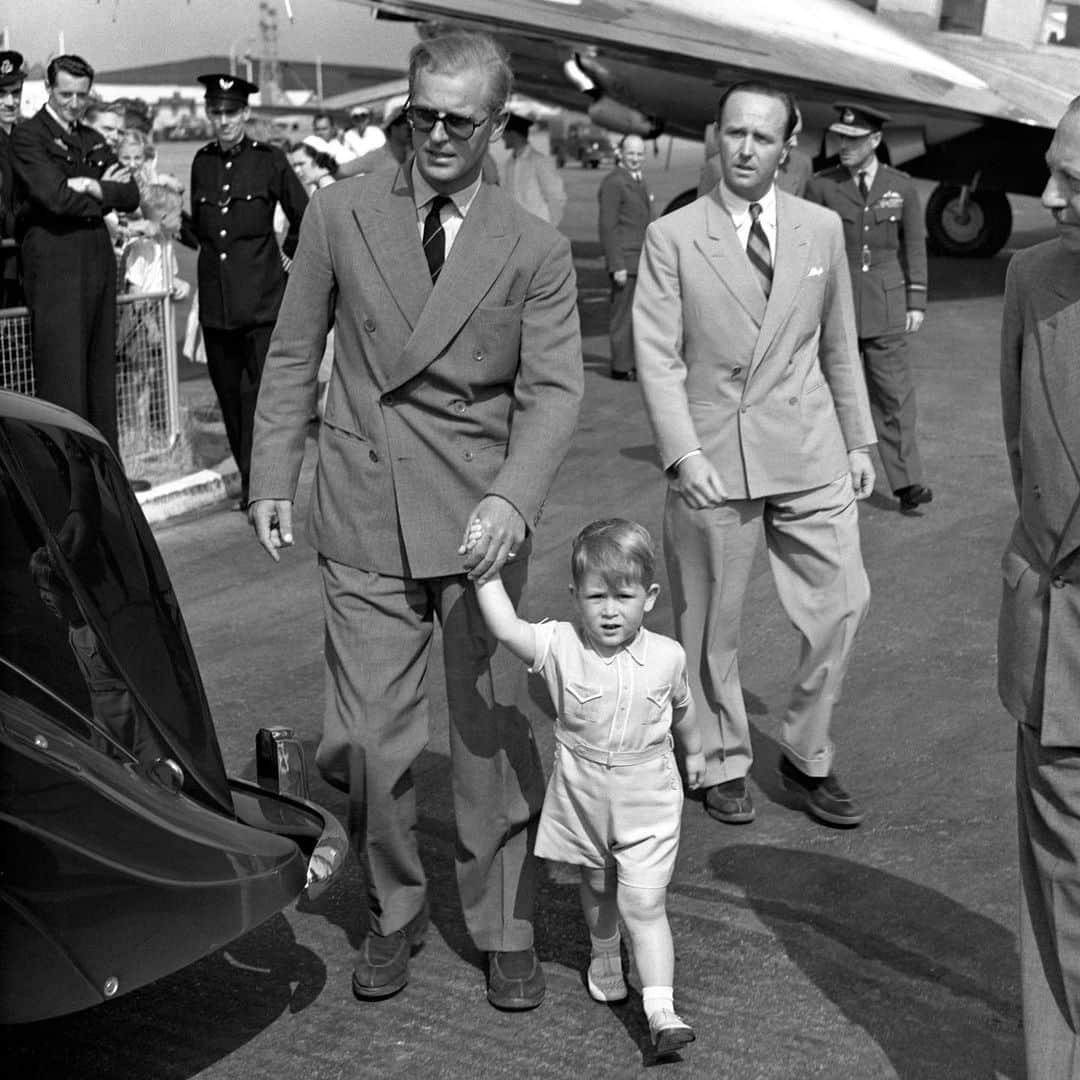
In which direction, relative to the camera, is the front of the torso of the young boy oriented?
toward the camera

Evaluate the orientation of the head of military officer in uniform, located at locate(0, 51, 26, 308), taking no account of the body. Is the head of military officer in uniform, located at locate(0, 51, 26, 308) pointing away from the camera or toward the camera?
toward the camera

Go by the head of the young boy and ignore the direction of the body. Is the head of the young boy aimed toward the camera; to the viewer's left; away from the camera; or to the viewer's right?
toward the camera

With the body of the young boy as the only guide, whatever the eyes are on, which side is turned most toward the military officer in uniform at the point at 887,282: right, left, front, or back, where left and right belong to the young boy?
back

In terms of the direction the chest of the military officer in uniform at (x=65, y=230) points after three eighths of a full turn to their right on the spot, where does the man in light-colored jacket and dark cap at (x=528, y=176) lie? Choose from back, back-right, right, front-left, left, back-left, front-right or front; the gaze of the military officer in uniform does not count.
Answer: back-right

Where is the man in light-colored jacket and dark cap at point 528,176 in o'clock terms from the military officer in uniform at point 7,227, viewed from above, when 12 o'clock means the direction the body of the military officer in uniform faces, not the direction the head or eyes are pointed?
The man in light-colored jacket and dark cap is roughly at 9 o'clock from the military officer in uniform.

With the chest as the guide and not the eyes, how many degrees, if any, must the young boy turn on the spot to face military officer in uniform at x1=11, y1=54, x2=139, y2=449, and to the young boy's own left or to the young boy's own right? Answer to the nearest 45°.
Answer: approximately 135° to the young boy's own right

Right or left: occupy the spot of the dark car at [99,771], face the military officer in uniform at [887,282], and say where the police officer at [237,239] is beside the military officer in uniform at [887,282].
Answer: left

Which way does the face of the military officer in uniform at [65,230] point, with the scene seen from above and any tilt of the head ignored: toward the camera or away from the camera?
toward the camera

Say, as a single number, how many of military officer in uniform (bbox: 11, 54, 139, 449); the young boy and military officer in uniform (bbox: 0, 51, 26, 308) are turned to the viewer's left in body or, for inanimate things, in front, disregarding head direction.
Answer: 0

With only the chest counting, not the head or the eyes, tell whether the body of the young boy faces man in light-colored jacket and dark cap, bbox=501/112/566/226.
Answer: no

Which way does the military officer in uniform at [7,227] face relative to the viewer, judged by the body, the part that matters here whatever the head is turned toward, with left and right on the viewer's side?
facing the viewer and to the right of the viewer

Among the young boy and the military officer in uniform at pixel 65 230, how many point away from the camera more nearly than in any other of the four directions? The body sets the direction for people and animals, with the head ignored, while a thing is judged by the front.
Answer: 0

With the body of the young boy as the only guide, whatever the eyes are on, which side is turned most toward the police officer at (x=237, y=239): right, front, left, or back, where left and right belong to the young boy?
back
